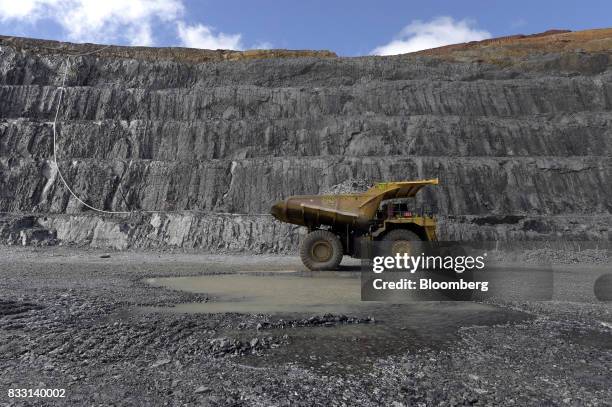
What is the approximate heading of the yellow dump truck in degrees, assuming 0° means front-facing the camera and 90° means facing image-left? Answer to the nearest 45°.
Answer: approximately 270°
